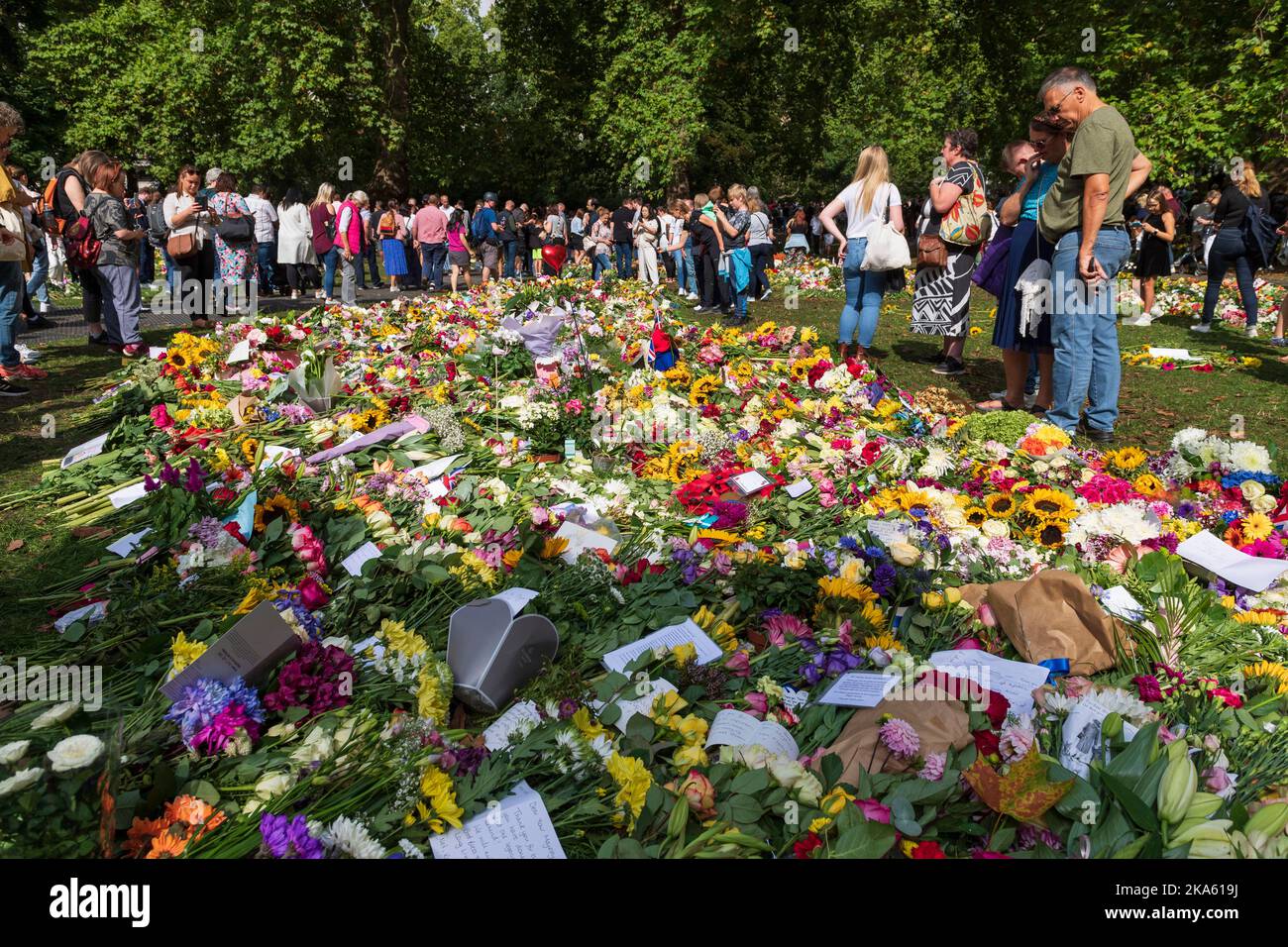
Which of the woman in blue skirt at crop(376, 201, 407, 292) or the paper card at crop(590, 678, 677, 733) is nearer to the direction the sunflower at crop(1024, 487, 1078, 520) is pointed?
the paper card

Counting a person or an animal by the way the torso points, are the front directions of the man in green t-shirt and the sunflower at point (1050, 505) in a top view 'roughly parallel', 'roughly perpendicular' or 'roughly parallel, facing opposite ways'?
roughly perpendicular

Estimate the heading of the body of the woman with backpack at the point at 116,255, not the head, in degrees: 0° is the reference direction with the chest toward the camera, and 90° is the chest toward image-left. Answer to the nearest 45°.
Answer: approximately 270°

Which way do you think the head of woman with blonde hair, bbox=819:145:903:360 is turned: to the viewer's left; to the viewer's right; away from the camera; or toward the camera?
away from the camera

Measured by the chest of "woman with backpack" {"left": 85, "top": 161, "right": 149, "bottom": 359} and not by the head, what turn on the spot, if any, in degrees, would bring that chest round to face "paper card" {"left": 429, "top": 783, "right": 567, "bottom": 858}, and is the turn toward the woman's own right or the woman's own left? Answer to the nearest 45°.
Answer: approximately 90° to the woman's own right

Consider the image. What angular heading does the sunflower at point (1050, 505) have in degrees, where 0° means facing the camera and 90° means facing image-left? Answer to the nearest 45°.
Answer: approximately 0°

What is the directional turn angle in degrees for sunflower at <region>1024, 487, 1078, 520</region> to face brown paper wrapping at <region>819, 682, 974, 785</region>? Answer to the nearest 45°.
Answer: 0° — it already faces it

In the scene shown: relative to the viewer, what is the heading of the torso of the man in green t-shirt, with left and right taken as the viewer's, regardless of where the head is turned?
facing to the left of the viewer

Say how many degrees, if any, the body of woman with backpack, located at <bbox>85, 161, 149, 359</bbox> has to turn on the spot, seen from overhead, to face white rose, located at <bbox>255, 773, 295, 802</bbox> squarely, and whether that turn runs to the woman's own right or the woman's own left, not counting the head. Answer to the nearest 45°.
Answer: approximately 90° to the woman's own right
